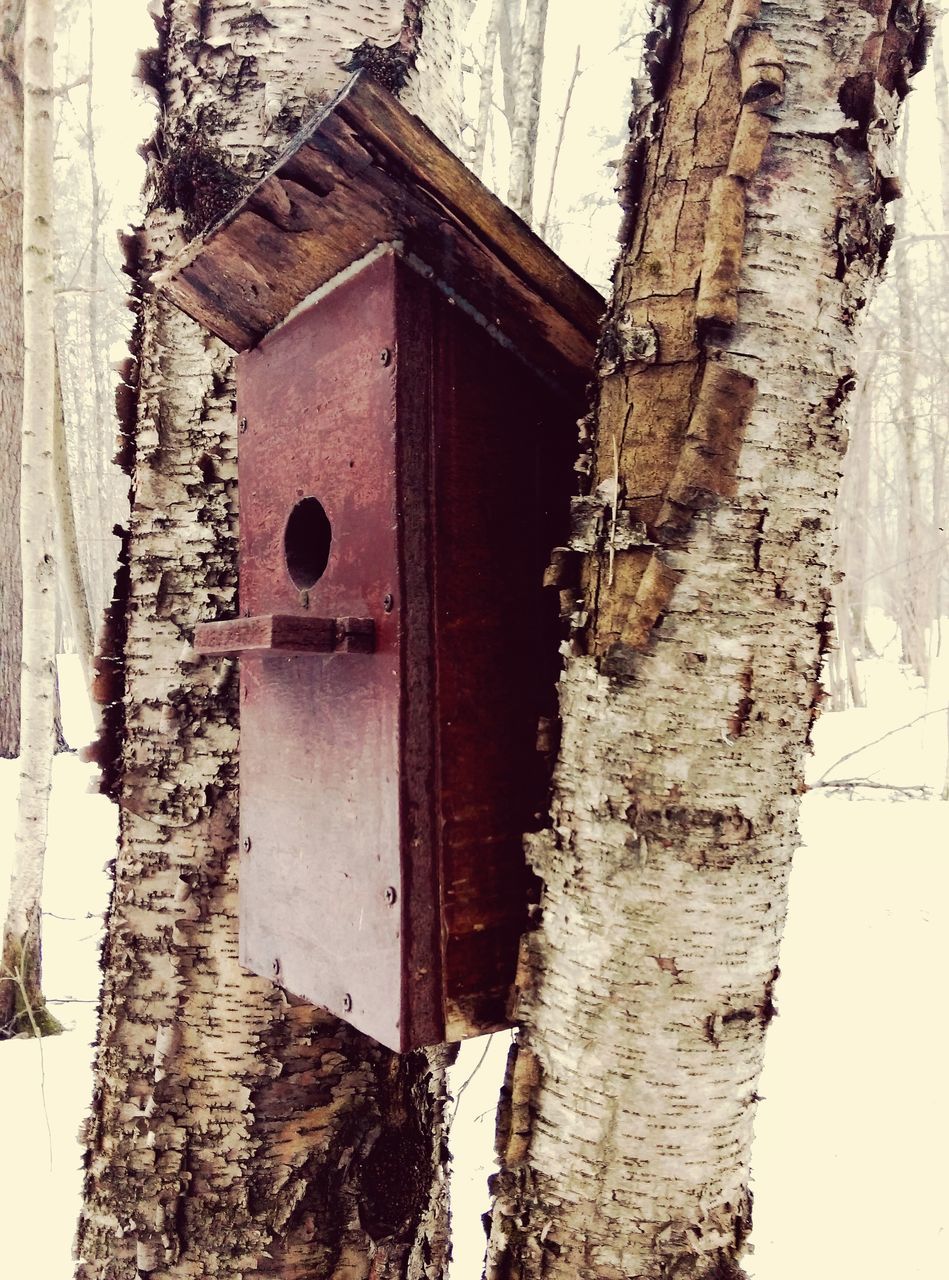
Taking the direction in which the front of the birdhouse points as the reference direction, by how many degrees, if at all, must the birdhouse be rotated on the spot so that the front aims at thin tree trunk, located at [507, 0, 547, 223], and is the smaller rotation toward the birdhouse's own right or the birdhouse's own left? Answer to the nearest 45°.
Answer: approximately 135° to the birdhouse's own right

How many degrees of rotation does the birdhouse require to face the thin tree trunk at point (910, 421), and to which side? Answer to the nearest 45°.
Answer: approximately 180°

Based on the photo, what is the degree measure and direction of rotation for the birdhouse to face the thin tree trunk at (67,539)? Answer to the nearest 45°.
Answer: approximately 135° to its right

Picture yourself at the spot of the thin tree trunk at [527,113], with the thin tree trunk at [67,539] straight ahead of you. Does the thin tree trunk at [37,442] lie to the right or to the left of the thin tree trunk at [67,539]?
left

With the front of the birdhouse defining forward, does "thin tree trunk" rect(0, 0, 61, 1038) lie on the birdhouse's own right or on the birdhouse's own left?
on the birdhouse's own right

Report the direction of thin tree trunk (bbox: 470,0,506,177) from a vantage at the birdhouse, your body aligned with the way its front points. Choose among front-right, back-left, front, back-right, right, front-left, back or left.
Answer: back-right

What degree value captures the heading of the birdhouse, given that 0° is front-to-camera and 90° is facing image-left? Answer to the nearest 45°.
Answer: approximately 45°
